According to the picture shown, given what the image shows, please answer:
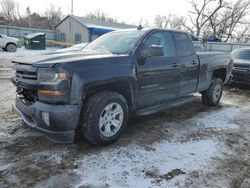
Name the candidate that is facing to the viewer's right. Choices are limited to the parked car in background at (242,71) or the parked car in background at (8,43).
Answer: the parked car in background at (8,43)

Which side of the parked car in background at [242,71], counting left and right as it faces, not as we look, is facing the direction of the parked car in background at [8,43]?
right

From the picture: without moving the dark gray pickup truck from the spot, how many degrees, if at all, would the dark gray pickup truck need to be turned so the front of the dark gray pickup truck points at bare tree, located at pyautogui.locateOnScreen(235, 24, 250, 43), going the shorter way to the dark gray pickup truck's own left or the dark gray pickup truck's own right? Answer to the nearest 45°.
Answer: approximately 180°

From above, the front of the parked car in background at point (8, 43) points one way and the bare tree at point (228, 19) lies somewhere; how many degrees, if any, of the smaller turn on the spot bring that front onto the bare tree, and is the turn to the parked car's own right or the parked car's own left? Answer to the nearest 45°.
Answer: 0° — it already faces it

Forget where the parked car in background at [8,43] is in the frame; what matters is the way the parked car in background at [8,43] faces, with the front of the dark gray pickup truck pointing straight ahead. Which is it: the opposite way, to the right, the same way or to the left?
the opposite way

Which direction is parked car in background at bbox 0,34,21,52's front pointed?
to the viewer's right

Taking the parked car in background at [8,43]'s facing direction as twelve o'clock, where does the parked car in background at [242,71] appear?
the parked car in background at [242,71] is roughly at 2 o'clock from the parked car in background at [8,43].

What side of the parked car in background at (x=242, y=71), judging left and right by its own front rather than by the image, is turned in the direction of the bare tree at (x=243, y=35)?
back

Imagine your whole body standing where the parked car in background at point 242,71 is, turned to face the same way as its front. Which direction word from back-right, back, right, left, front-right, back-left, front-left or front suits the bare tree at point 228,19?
back

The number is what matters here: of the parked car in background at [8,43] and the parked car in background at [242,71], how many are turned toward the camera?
1

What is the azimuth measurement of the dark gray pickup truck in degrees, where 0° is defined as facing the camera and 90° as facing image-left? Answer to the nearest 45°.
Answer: approximately 45°

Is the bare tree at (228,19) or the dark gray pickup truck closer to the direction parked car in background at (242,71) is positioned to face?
the dark gray pickup truck
